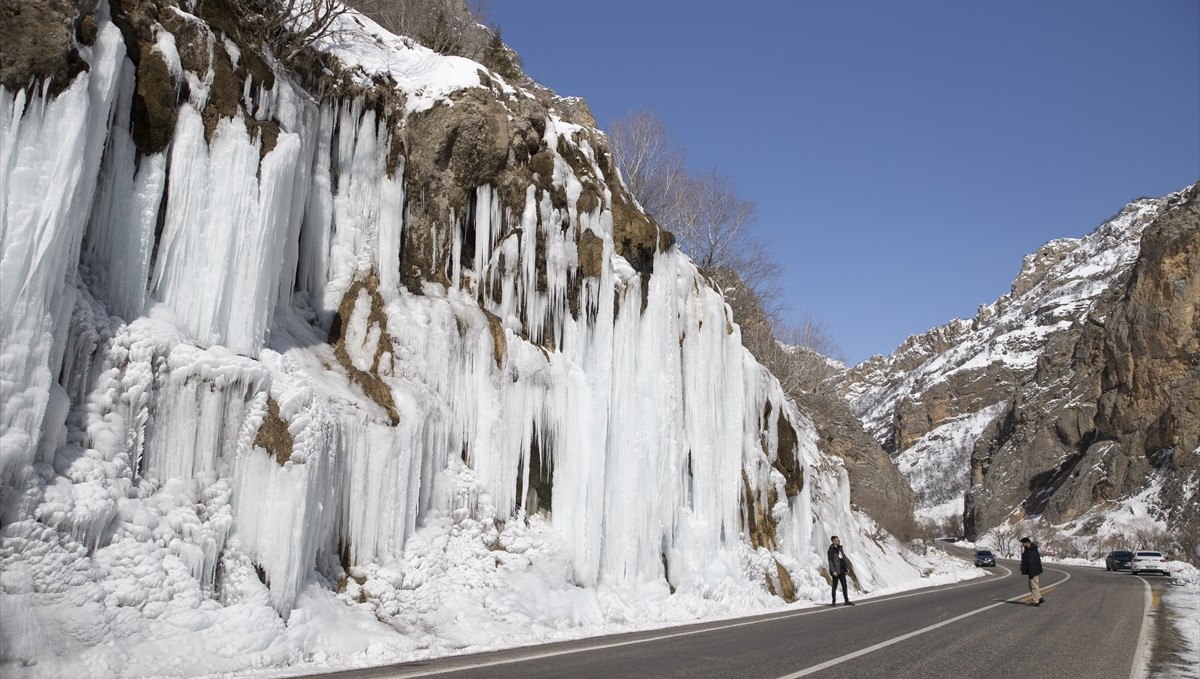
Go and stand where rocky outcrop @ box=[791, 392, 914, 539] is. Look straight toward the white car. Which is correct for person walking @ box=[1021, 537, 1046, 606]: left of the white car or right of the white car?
right

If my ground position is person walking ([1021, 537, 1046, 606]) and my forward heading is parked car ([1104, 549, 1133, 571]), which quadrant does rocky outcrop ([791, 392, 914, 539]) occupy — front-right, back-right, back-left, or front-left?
front-left
